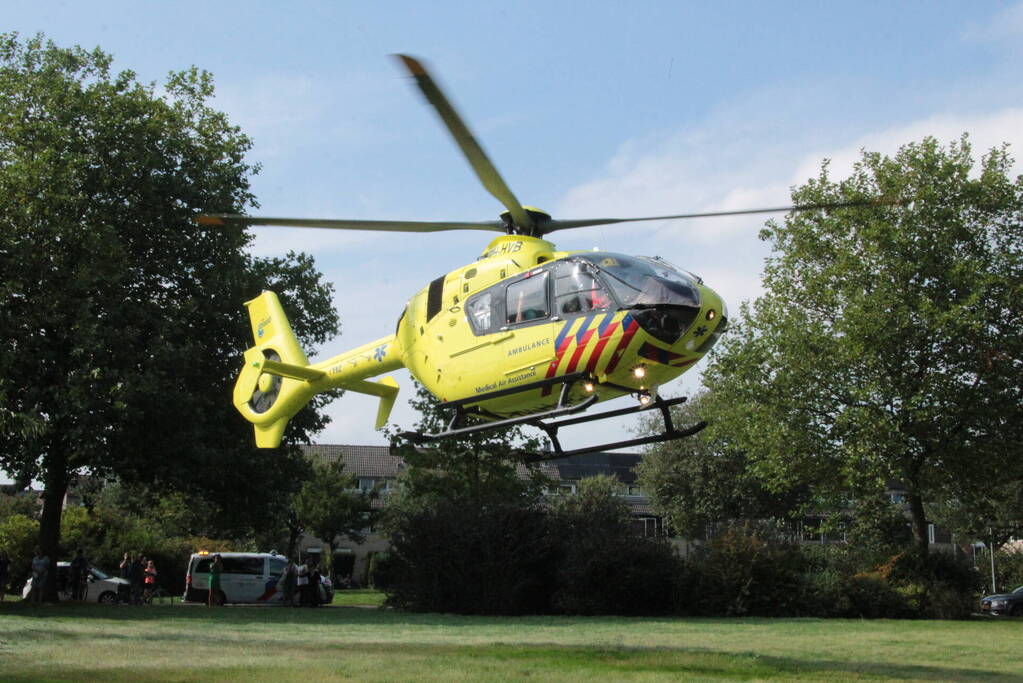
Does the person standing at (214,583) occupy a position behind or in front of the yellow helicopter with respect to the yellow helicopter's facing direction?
behind

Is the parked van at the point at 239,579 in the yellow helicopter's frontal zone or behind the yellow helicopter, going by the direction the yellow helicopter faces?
behind

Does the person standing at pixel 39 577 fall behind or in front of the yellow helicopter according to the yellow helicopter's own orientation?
behind

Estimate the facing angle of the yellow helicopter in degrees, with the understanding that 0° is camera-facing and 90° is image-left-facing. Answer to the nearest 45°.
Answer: approximately 315°

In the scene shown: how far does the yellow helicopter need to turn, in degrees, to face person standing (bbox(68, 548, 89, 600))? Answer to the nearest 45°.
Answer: approximately 180°

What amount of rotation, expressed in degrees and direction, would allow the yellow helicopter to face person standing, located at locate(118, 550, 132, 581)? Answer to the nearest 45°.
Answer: approximately 180°

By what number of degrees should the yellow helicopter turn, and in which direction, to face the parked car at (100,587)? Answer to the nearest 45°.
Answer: approximately 180°

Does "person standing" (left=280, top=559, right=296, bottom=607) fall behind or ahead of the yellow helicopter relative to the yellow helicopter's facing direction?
behind
